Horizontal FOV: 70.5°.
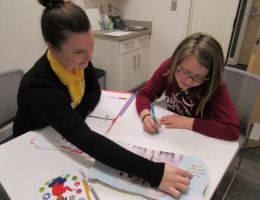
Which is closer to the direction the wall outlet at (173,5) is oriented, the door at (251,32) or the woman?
the woman

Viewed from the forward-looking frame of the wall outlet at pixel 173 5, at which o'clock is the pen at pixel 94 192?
The pen is roughly at 12 o'clock from the wall outlet.

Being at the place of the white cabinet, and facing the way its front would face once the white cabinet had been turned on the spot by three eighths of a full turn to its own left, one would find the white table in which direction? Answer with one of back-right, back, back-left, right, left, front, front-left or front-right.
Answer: back

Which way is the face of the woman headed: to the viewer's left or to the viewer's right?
to the viewer's right

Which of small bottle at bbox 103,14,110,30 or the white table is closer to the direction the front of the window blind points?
the white table

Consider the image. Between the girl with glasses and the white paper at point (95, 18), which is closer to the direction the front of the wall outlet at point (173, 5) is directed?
the girl with glasses

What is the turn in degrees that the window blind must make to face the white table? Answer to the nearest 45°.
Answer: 0° — it already faces it

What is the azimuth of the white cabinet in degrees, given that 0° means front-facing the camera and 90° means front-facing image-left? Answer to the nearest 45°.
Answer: approximately 315°

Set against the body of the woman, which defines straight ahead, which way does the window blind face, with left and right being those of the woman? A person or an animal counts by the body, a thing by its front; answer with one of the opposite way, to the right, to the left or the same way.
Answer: to the right

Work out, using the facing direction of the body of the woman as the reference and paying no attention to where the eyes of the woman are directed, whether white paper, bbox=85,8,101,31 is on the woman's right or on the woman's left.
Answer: on the woman's left

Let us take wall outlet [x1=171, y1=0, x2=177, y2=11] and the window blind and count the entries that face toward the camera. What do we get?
2

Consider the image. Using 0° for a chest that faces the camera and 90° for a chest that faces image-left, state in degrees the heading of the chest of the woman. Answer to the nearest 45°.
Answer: approximately 315°

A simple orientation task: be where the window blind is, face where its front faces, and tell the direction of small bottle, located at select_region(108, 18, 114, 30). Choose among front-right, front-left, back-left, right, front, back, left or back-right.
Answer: right

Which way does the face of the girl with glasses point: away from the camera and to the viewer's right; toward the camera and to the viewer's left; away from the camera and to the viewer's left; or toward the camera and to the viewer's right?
toward the camera and to the viewer's left
